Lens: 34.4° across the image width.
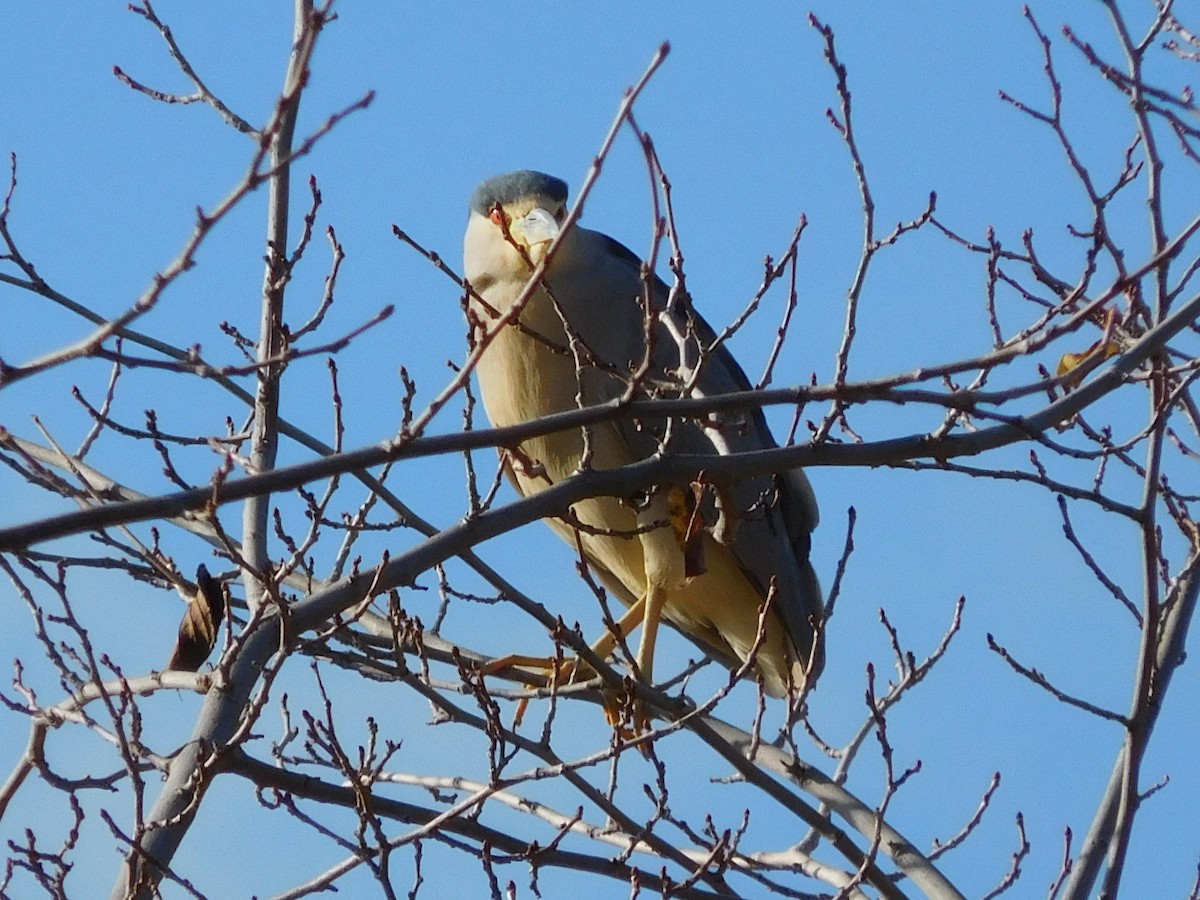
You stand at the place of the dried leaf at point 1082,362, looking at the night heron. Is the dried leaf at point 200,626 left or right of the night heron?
left

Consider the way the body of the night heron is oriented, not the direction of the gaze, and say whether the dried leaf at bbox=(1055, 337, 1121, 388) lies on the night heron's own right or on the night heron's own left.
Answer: on the night heron's own left

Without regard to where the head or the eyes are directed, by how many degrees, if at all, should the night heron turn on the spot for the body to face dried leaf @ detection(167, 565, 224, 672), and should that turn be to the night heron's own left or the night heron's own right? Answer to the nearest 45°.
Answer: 0° — it already faces it
